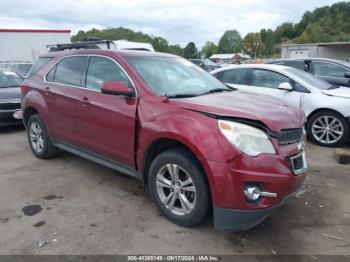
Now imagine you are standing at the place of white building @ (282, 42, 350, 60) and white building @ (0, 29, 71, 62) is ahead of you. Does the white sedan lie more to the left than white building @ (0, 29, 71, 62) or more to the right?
left

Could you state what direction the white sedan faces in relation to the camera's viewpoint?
facing the viewer and to the right of the viewer

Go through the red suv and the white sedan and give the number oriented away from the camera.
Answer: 0

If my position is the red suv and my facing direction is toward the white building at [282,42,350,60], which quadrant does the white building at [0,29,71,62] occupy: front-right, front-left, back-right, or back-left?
front-left

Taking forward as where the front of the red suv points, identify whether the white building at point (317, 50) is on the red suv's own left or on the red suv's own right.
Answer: on the red suv's own left

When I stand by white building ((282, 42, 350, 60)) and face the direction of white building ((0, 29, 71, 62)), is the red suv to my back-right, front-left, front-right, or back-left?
front-left

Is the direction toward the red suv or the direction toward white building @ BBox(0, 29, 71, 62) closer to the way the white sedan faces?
the red suv

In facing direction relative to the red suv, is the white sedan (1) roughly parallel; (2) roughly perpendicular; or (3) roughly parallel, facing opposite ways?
roughly parallel

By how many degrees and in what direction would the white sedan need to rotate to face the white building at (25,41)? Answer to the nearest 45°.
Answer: approximately 180°

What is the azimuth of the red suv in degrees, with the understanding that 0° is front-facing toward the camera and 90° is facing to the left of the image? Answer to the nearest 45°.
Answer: approximately 315°

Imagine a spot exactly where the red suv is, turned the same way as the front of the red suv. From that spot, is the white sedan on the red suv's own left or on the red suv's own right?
on the red suv's own left

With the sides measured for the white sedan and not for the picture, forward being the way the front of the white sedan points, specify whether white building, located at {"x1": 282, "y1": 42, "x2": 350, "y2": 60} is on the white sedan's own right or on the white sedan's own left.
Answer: on the white sedan's own left

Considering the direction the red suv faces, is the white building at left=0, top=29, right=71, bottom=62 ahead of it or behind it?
behind
